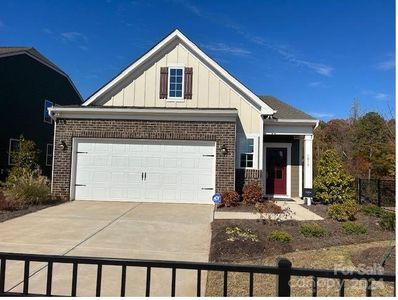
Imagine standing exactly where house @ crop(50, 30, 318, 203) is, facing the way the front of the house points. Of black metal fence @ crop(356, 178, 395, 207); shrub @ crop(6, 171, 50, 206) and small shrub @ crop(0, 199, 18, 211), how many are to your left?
1

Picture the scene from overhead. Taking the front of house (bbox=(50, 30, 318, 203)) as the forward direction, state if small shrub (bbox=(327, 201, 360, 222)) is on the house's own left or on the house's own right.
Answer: on the house's own left

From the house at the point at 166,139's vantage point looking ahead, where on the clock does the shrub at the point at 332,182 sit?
The shrub is roughly at 9 o'clock from the house.

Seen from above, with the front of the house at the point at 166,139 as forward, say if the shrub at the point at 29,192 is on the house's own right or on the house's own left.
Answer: on the house's own right

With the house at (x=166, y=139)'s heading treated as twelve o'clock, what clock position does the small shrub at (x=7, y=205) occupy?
The small shrub is roughly at 2 o'clock from the house.

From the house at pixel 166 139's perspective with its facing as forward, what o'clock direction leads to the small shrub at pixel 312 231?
The small shrub is roughly at 11 o'clock from the house.

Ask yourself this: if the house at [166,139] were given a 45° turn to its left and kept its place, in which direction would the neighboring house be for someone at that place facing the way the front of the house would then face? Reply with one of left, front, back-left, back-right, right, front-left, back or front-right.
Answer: back

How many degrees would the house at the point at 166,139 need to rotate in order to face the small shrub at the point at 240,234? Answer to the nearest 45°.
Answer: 0° — it already faces it

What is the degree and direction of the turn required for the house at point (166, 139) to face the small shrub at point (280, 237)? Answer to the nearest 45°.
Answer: approximately 45° to its left

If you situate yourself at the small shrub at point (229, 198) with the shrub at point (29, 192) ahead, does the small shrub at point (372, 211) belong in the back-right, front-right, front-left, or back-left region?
back-left

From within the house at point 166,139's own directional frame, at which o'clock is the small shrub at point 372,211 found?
The small shrub is roughly at 10 o'clock from the house.

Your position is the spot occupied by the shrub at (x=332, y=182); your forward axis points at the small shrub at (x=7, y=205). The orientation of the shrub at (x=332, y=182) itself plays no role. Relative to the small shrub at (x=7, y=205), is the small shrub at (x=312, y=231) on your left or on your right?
left

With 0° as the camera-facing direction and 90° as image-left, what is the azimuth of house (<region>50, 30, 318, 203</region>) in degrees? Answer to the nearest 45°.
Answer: approximately 0°

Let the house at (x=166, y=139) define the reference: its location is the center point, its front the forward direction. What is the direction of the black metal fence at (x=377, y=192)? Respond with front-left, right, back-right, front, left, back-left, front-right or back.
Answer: left

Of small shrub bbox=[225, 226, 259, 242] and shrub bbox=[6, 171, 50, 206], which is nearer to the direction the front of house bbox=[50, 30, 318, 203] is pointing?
the small shrub

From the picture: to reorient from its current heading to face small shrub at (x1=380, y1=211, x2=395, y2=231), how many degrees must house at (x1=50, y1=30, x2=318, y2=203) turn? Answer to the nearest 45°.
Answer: approximately 45° to its left
